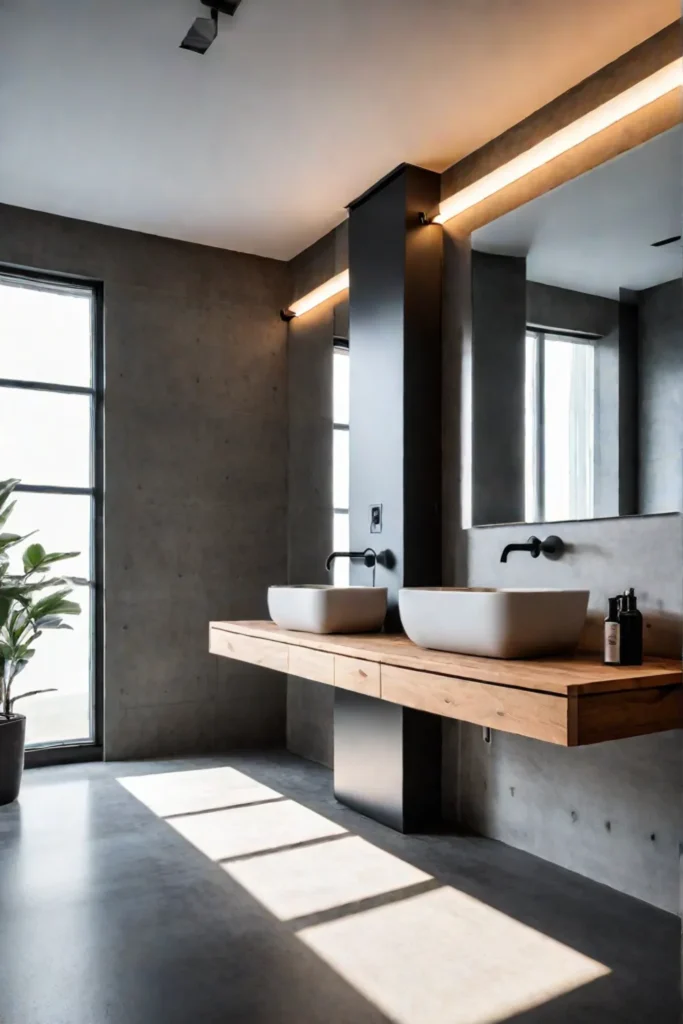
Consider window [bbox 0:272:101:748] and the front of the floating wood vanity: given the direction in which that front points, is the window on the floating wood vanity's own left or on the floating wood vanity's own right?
on the floating wood vanity's own right

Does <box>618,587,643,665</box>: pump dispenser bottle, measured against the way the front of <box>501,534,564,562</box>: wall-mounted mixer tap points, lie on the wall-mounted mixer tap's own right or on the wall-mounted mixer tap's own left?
on the wall-mounted mixer tap's own left

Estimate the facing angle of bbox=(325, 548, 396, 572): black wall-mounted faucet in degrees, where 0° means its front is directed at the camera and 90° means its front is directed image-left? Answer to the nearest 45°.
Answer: approximately 45°

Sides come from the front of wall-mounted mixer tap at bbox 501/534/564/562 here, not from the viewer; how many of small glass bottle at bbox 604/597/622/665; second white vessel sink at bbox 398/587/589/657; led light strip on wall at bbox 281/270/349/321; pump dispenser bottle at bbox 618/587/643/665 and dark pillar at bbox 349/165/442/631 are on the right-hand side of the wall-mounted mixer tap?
2
